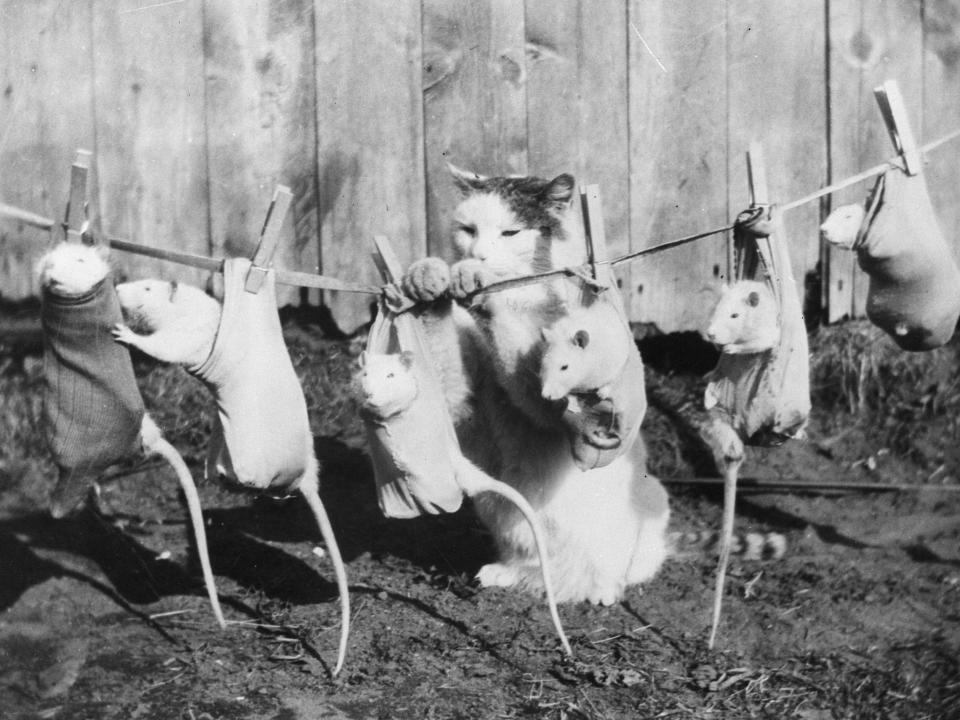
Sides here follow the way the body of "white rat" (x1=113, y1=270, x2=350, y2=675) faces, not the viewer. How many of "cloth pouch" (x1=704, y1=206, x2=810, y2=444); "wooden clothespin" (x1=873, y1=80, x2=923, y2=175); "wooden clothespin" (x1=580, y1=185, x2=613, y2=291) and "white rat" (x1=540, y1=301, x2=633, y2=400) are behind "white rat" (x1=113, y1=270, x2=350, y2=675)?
4

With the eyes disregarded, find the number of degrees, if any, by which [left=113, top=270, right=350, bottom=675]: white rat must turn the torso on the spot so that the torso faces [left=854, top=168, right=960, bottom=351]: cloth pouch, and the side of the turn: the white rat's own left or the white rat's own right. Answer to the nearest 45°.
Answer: approximately 180°

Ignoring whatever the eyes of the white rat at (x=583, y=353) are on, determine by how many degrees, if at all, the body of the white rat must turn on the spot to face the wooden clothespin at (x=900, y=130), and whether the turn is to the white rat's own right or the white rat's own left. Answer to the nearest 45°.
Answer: approximately 135° to the white rat's own left

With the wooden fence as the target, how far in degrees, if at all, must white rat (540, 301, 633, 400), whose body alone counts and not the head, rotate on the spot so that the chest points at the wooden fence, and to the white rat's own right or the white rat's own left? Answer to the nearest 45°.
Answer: approximately 135° to the white rat's own right

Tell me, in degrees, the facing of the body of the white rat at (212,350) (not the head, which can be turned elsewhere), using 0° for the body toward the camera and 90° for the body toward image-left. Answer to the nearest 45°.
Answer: approximately 90°

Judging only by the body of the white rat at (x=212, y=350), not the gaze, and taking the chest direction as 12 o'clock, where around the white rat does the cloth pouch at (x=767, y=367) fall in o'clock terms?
The cloth pouch is roughly at 6 o'clock from the white rat.

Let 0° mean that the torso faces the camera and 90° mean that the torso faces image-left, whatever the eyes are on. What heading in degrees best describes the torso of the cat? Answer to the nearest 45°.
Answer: approximately 45°

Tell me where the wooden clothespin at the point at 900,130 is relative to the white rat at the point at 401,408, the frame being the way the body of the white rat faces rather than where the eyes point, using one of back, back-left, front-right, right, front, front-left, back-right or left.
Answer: back-left

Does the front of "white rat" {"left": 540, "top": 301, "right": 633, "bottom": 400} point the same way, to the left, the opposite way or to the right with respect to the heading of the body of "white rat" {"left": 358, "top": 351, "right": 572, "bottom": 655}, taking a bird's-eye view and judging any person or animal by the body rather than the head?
the same way

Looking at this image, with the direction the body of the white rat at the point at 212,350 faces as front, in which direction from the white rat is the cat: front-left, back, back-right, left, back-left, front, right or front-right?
back-right

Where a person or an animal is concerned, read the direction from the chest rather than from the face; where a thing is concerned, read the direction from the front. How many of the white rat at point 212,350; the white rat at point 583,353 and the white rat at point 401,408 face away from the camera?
0
